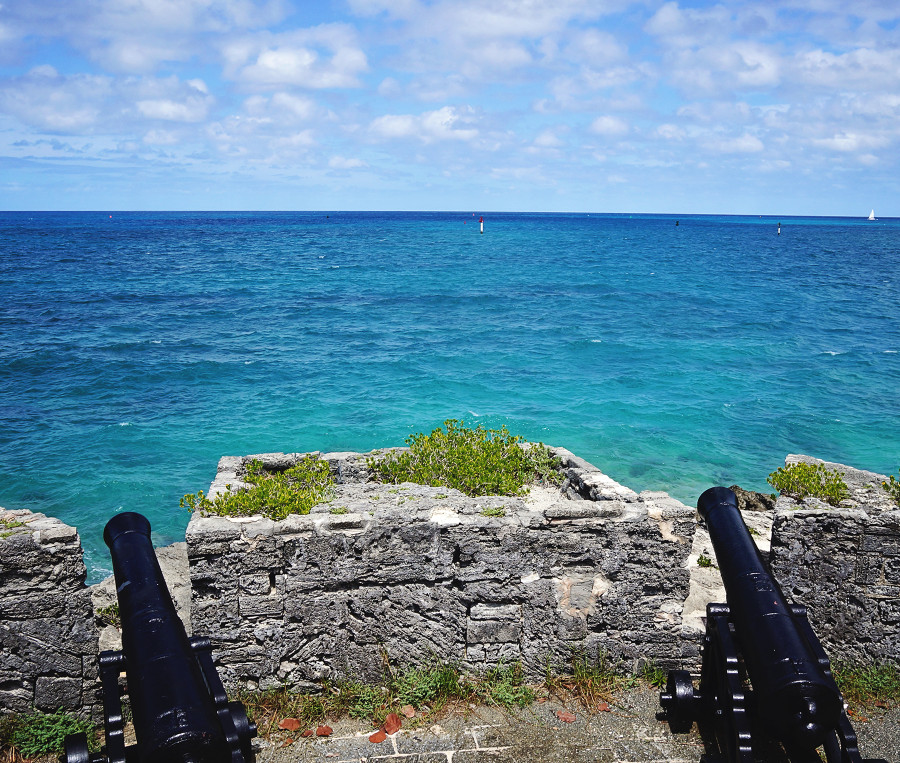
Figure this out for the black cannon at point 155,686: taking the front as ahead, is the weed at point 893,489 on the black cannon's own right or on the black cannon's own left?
on the black cannon's own right

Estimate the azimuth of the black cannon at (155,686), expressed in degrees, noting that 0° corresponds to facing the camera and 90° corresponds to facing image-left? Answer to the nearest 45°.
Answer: approximately 180°

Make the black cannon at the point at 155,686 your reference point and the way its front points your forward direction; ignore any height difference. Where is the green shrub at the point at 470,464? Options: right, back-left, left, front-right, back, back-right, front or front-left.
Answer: front-right

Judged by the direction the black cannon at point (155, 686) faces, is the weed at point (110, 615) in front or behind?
in front

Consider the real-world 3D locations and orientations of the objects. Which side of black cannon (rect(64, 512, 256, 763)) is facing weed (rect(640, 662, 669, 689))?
right

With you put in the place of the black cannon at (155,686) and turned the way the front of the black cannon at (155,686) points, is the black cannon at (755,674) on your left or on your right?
on your right

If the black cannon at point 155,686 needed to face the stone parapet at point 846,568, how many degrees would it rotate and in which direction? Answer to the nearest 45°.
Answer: approximately 90° to its right

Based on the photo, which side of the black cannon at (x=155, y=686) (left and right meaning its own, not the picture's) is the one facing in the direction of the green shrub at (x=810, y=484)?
right

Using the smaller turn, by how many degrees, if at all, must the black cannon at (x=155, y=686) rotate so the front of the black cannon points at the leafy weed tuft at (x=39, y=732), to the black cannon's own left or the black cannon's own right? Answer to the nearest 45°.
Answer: approximately 45° to the black cannon's own left

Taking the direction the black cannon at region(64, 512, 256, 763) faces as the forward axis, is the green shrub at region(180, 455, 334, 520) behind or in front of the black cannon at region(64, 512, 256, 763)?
in front

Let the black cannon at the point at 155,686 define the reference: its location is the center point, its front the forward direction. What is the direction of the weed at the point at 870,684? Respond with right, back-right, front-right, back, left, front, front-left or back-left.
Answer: right

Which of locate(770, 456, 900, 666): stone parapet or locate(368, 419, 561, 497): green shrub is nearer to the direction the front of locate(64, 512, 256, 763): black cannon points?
the green shrub
